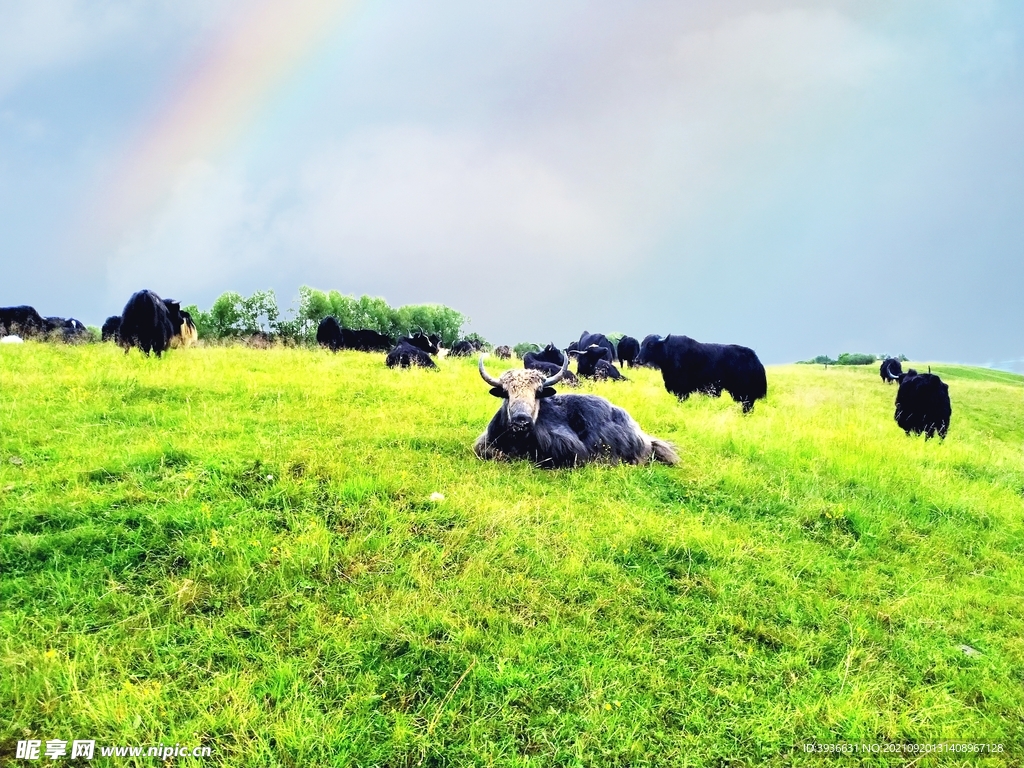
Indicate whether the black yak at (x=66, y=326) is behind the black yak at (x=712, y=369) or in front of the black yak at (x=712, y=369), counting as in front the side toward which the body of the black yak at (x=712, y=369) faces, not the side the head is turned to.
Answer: in front

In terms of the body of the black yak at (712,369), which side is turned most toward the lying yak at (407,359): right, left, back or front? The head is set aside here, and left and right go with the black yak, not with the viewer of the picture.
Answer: front

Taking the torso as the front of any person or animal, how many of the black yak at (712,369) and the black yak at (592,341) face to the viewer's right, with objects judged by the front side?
0

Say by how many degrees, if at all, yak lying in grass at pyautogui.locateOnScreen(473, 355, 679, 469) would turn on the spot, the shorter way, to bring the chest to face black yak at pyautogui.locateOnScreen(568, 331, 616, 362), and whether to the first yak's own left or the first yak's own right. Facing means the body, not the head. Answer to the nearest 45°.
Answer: approximately 135° to the first yak's own right

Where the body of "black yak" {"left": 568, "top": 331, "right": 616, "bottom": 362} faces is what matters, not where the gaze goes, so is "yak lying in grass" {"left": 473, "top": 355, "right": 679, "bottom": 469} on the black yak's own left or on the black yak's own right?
on the black yak's own left

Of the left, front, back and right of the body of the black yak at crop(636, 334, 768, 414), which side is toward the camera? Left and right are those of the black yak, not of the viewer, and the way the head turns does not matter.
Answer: left

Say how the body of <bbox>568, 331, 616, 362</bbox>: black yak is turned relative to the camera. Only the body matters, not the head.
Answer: to the viewer's left
